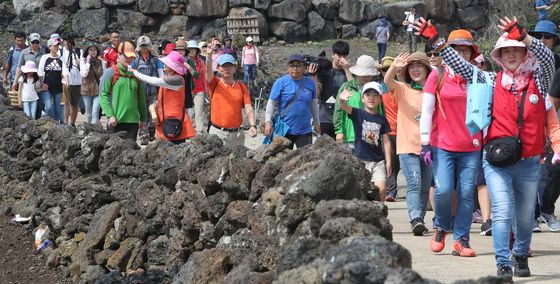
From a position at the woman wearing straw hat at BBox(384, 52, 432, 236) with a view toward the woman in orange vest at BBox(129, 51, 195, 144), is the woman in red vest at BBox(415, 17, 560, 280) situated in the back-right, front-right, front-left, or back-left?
back-left

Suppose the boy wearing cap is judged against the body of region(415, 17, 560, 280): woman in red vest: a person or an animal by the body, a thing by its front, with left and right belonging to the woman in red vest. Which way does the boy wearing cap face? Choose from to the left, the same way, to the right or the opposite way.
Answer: the same way

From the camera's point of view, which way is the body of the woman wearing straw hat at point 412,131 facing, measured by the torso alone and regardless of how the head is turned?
toward the camera

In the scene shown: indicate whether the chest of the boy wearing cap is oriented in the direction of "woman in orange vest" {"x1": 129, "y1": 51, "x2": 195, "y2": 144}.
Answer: no

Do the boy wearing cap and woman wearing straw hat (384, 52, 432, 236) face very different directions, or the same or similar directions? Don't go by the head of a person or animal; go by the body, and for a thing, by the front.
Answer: same or similar directions

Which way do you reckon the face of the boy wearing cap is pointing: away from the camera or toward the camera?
toward the camera

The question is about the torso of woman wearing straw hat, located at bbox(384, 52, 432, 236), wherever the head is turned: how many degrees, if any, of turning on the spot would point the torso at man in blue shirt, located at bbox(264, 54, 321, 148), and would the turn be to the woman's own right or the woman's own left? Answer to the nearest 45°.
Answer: approximately 135° to the woman's own right

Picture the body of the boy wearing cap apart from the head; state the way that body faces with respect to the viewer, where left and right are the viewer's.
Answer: facing the viewer

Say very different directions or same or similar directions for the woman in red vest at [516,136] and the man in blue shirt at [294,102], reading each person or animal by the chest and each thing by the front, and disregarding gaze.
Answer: same or similar directions

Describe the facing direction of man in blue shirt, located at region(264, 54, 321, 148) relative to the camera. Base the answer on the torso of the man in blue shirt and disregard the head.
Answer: toward the camera
